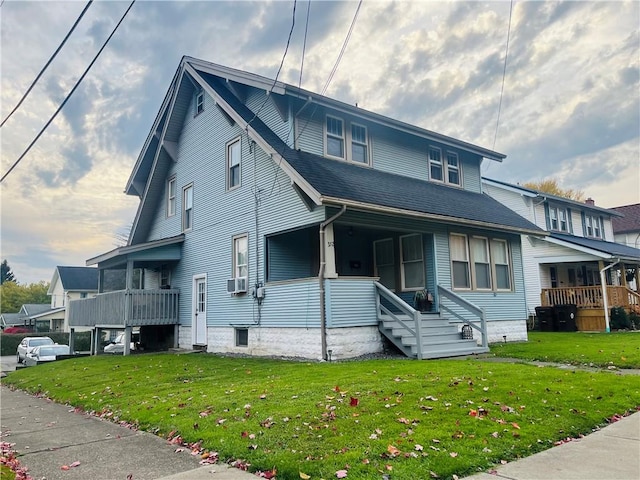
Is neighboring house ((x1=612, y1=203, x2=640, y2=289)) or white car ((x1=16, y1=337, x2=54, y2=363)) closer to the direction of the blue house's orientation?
the neighboring house

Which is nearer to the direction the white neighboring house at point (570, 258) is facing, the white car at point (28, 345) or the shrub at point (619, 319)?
the shrub

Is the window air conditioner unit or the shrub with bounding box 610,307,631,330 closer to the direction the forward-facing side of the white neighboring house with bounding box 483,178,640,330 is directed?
the shrub

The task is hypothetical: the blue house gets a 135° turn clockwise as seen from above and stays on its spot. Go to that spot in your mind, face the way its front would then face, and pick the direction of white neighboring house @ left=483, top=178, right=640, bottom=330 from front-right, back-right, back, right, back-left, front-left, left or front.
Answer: back-right

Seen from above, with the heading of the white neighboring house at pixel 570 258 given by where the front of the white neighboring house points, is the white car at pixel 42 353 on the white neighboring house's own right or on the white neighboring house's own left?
on the white neighboring house's own right

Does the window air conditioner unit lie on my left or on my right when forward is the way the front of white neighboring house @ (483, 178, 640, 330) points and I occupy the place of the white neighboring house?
on my right

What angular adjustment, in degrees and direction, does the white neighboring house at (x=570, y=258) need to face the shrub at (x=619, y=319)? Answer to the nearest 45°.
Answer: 0° — it already faces it

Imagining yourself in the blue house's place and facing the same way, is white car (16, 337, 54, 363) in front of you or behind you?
behind

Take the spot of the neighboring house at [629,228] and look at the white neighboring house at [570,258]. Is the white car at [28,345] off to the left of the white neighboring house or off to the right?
right

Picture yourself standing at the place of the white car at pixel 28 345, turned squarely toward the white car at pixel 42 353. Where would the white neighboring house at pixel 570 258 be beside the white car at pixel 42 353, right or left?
left
